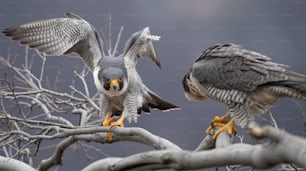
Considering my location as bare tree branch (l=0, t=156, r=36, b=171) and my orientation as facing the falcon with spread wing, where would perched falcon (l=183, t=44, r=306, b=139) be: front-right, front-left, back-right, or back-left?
front-right

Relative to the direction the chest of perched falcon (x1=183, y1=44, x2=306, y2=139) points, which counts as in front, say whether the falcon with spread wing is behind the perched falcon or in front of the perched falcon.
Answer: in front

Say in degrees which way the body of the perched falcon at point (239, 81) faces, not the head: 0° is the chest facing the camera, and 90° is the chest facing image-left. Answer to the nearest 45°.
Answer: approximately 90°

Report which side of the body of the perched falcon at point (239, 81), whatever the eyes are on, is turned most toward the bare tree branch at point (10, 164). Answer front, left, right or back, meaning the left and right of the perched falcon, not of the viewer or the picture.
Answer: front
